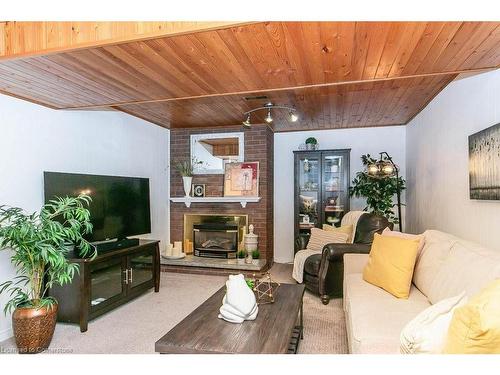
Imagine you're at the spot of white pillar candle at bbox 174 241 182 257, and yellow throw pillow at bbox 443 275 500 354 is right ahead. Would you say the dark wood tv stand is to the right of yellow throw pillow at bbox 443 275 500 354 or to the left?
right

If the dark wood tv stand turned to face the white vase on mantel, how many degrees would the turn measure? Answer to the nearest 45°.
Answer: approximately 90° to its left

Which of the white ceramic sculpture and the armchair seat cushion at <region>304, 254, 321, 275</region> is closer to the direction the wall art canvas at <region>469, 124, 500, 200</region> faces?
the white ceramic sculpture

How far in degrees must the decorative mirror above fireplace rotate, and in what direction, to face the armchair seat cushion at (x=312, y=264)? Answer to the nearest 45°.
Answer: approximately 45° to its left

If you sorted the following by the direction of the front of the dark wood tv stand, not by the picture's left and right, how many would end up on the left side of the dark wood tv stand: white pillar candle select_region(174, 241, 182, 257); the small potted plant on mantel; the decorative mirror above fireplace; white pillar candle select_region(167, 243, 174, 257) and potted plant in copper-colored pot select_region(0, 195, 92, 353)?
4

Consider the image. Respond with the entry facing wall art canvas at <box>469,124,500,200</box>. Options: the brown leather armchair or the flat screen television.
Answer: the flat screen television

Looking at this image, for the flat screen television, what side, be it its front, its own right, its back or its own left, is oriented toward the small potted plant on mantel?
left

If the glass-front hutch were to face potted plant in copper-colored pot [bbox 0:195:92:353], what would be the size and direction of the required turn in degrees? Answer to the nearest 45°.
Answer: approximately 45° to its right

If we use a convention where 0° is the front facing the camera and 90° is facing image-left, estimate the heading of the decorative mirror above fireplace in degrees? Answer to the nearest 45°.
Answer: approximately 0°

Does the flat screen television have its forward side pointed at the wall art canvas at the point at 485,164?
yes

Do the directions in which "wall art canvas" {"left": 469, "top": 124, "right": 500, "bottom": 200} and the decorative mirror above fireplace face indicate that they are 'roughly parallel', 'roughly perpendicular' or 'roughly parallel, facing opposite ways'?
roughly perpendicular

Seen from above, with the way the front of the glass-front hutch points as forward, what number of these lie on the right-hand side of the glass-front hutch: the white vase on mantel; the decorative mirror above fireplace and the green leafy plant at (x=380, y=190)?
2
